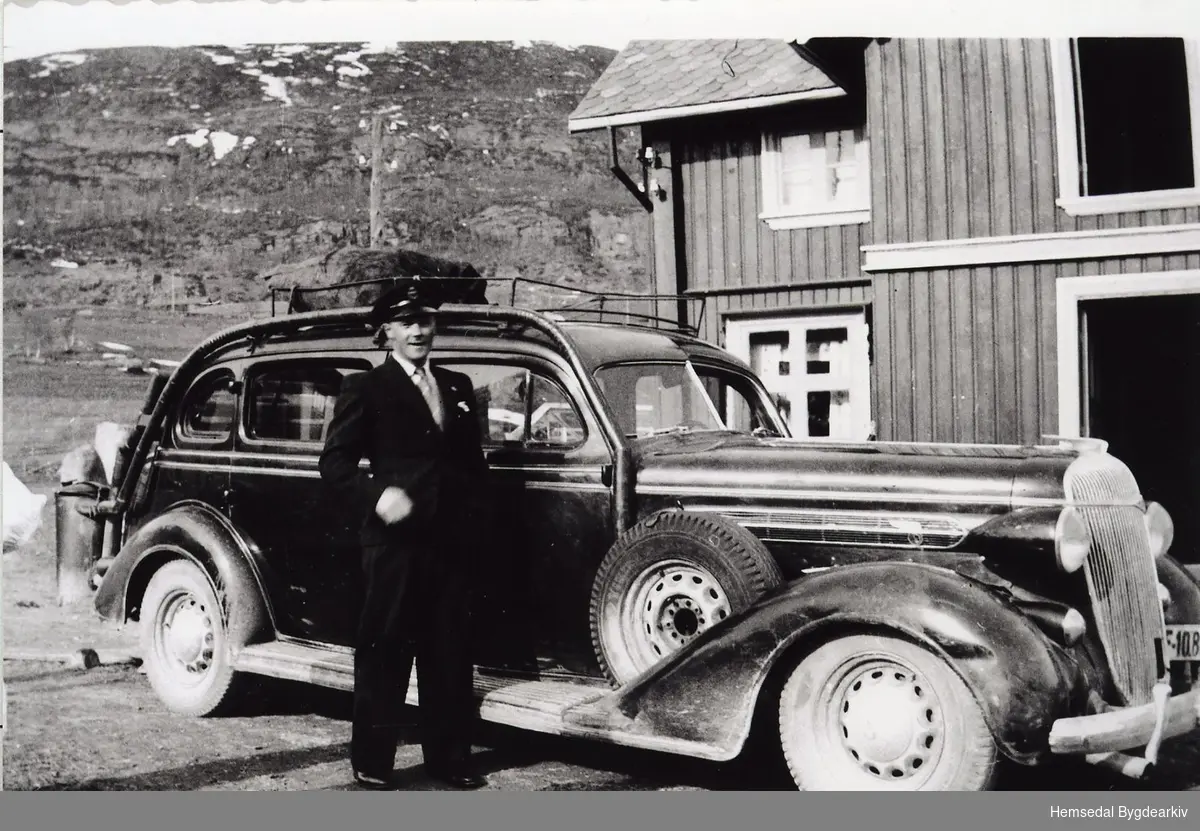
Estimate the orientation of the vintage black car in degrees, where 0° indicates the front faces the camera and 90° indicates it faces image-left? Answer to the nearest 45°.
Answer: approximately 315°
